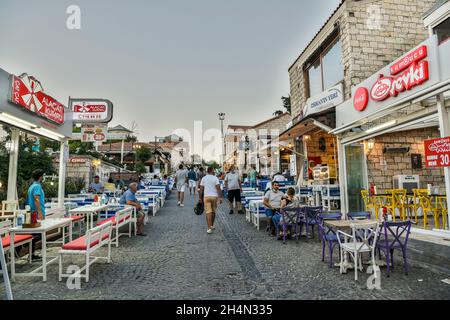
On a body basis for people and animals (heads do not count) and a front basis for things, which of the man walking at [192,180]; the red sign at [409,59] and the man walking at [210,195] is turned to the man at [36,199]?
the red sign

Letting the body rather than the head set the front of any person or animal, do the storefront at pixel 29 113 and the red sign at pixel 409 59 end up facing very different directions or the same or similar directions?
very different directions

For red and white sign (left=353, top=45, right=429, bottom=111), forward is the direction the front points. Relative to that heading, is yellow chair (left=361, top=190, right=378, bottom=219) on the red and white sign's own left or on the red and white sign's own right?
on the red and white sign's own right

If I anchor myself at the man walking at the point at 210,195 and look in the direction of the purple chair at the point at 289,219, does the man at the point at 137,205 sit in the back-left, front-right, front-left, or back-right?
back-right

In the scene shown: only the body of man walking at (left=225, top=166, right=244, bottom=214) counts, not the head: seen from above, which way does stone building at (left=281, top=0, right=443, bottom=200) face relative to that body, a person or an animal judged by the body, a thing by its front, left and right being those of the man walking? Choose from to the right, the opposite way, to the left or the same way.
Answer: to the right

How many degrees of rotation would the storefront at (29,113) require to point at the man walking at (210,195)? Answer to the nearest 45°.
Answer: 0° — it already faces them

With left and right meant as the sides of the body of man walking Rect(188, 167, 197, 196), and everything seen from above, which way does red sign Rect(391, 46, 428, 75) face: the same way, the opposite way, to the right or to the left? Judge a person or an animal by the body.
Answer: to the left

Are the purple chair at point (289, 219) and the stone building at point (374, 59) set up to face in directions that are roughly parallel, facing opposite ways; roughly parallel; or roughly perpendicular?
roughly perpendicular
